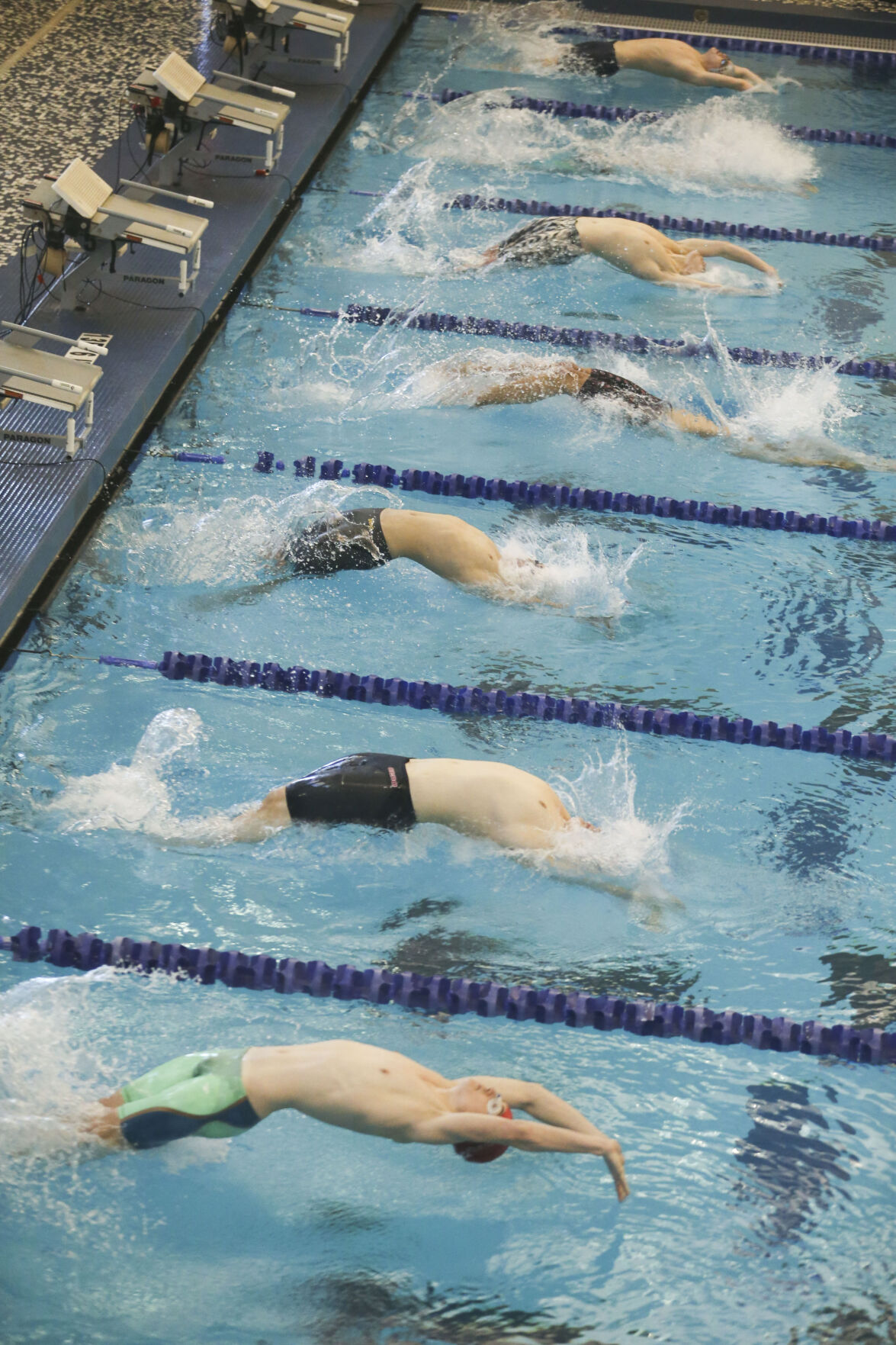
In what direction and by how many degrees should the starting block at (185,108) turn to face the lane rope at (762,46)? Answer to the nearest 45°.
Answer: approximately 45° to its left

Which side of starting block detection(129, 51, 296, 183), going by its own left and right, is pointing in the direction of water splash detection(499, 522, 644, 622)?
right

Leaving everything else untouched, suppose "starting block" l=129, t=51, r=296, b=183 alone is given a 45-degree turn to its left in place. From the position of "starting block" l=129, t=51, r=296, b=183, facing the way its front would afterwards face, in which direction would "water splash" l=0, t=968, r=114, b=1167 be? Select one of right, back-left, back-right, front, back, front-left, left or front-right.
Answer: back-right

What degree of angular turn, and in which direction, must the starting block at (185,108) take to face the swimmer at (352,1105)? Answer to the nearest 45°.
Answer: approximately 90° to its right

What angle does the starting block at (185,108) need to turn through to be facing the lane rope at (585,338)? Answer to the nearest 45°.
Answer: approximately 45° to its right

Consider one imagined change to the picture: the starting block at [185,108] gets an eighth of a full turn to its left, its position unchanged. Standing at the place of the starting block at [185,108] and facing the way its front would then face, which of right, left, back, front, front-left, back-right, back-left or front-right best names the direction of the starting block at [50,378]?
back-right

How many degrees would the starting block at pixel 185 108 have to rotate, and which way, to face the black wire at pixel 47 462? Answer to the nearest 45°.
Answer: approximately 90° to its right

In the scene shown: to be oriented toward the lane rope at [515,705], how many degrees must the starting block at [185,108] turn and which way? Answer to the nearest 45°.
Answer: approximately 90° to its right

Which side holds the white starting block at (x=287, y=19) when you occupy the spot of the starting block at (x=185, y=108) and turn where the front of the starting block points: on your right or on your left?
on your left

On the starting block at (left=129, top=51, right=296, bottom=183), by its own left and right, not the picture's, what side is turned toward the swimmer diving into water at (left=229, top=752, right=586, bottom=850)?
right

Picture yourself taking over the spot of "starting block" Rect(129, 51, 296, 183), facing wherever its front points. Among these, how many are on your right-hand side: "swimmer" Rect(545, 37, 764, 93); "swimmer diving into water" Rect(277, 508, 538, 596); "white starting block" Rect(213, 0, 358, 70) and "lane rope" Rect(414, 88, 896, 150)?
1

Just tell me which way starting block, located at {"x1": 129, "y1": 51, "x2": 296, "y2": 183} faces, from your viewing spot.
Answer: facing to the right of the viewer

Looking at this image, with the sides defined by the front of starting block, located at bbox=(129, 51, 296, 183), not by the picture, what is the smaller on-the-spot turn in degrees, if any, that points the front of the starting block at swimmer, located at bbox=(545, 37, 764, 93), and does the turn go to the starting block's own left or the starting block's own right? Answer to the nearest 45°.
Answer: approximately 45° to the starting block's own left

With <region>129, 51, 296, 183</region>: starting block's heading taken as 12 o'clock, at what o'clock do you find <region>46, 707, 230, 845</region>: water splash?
The water splash is roughly at 3 o'clock from the starting block.
